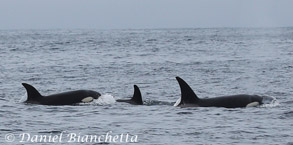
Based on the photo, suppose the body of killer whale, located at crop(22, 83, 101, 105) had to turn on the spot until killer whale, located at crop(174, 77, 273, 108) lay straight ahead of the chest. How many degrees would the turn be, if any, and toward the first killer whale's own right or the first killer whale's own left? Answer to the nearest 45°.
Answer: approximately 45° to the first killer whale's own right

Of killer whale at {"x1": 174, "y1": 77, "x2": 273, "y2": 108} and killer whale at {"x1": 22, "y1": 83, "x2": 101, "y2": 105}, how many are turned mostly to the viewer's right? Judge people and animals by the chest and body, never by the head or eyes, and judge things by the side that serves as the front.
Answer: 2

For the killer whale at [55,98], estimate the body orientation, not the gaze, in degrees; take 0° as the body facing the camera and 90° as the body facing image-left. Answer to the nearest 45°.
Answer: approximately 270°

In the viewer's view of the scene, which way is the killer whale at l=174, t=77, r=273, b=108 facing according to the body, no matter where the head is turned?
to the viewer's right

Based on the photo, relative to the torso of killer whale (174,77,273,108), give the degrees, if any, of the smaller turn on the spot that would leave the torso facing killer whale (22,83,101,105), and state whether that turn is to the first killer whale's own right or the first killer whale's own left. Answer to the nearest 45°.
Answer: approximately 180°
